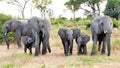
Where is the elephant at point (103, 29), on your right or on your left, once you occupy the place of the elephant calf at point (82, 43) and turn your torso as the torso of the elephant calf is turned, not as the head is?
on your left

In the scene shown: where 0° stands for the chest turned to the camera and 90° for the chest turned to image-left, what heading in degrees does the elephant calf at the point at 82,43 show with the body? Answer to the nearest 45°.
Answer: approximately 0°

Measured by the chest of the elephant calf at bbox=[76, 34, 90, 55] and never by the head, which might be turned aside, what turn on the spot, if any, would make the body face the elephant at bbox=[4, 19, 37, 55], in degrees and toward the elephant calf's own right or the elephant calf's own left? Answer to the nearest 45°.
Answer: approximately 135° to the elephant calf's own right
